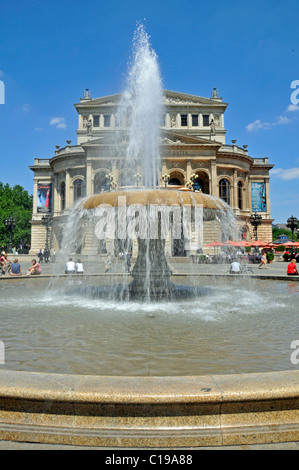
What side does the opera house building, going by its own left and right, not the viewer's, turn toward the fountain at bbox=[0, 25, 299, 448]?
front

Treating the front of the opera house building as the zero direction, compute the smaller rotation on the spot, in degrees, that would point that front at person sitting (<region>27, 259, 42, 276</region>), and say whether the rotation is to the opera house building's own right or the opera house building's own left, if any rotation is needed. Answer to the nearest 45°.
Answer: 0° — it already faces them

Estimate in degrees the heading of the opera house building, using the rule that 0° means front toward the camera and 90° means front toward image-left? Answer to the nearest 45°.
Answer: approximately 0°
